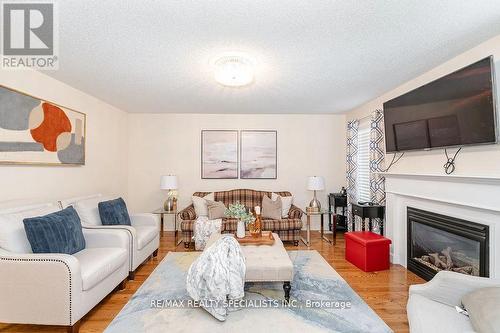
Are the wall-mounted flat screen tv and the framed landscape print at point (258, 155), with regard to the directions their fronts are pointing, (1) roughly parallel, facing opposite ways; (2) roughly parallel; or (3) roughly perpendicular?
roughly perpendicular

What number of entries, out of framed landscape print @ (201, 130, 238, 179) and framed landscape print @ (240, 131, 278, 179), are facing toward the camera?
2

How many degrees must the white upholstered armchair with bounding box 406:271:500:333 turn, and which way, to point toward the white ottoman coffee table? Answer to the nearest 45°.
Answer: approximately 45° to its right

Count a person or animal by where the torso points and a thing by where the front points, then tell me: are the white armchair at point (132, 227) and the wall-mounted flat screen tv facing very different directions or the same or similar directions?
very different directions

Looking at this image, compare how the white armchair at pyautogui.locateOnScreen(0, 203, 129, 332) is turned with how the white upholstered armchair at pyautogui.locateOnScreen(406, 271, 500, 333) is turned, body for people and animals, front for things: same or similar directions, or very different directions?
very different directions

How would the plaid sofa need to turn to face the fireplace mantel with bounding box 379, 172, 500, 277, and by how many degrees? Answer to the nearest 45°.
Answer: approximately 45° to its left

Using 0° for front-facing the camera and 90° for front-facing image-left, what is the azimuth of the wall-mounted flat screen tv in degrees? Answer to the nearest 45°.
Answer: approximately 45°

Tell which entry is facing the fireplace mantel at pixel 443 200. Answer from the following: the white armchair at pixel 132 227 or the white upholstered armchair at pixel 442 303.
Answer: the white armchair

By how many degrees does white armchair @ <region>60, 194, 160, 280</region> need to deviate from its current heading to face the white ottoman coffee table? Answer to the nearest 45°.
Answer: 0° — it already faces it

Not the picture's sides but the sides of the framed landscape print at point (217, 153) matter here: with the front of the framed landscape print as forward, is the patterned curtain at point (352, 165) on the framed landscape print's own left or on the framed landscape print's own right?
on the framed landscape print's own left
